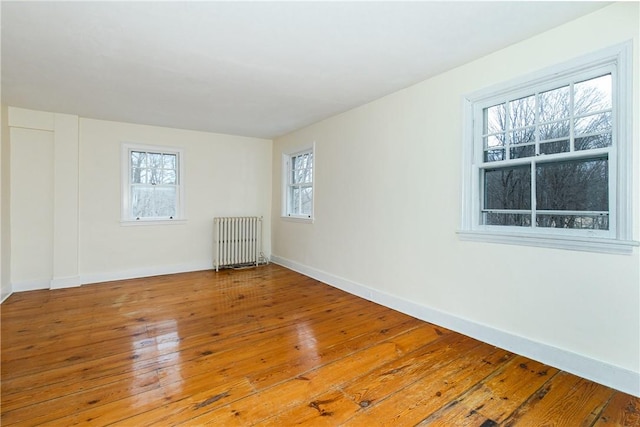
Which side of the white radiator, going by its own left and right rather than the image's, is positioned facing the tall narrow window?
left

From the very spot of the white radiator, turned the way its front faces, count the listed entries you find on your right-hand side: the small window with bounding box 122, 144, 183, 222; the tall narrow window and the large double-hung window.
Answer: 1

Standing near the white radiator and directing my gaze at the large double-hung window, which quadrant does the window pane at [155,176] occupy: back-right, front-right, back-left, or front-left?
back-right

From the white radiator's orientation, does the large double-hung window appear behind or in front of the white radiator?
in front

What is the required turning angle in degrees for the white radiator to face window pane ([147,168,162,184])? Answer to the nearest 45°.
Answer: approximately 90° to its right

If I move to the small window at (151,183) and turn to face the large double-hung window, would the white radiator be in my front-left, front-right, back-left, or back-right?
front-left

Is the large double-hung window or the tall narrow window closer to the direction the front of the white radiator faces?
the large double-hung window

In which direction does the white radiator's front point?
toward the camera

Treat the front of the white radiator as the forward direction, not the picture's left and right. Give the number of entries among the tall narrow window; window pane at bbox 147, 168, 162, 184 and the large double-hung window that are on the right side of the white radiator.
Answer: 1

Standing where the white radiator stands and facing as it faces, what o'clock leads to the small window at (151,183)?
The small window is roughly at 3 o'clock from the white radiator.
